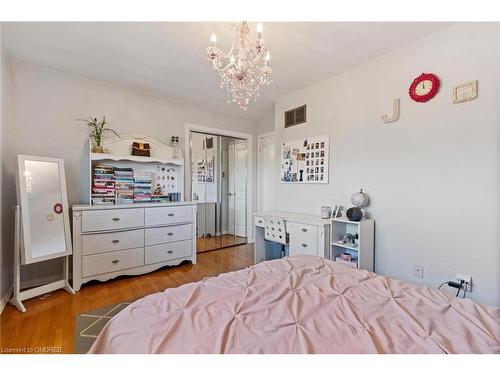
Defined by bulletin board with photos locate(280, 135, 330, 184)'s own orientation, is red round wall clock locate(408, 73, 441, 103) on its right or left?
on its left

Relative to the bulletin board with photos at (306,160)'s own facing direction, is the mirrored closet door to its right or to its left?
on its right

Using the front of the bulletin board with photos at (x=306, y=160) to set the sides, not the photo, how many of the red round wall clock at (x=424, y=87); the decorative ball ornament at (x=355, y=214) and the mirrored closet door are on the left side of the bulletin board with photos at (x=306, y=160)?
2

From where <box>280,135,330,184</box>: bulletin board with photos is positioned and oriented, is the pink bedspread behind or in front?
in front

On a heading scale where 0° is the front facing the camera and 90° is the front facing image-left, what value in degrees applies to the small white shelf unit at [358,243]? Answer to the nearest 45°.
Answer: approximately 45°

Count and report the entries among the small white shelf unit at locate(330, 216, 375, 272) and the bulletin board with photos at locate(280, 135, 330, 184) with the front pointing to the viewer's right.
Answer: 0

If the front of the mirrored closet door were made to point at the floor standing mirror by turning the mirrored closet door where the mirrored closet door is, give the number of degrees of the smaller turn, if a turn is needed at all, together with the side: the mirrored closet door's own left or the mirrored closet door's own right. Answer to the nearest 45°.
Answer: approximately 90° to the mirrored closet door's own right

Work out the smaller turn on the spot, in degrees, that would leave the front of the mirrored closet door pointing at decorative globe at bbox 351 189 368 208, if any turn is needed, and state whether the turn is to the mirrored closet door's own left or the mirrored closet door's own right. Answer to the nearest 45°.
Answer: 0° — it already faces it

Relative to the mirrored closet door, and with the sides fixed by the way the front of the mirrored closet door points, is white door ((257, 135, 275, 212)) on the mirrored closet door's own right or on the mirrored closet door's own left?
on the mirrored closet door's own left

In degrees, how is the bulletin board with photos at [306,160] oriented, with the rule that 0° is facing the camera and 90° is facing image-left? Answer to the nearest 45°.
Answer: approximately 45°

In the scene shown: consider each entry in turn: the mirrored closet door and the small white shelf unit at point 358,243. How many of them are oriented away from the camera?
0

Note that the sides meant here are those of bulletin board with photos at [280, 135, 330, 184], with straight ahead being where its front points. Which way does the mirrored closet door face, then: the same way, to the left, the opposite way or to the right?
to the left

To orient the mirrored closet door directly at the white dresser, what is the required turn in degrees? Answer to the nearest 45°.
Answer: approximately 90° to its right
